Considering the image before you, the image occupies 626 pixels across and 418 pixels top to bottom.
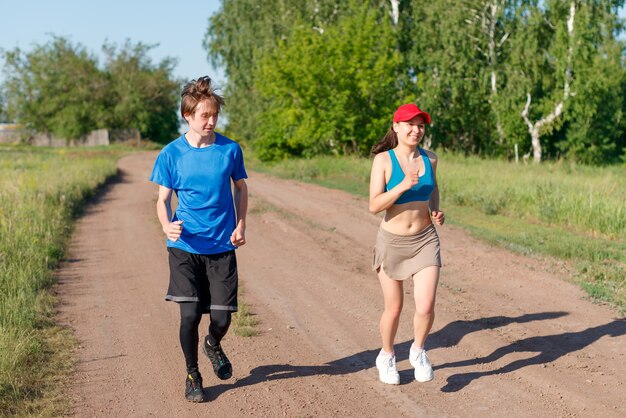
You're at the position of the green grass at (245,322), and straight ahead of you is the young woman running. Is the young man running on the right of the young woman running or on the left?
right

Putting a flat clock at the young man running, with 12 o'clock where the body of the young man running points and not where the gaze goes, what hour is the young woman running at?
The young woman running is roughly at 9 o'clock from the young man running.

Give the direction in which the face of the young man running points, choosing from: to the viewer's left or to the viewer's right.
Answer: to the viewer's right

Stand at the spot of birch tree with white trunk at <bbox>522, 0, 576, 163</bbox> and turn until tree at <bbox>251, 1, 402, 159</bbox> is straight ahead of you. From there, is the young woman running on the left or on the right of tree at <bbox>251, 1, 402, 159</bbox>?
left

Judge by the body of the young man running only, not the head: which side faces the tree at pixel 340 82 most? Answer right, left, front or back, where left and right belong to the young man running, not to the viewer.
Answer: back

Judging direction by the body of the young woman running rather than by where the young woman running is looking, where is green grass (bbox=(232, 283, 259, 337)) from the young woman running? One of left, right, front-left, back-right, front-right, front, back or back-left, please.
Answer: back

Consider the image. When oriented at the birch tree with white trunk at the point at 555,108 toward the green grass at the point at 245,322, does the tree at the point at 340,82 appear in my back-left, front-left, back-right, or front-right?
front-right

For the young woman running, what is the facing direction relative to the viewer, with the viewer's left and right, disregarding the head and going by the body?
facing the viewer and to the right of the viewer

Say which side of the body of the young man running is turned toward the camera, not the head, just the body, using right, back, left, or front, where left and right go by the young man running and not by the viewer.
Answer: front

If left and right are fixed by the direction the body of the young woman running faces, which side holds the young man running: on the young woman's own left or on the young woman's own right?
on the young woman's own right

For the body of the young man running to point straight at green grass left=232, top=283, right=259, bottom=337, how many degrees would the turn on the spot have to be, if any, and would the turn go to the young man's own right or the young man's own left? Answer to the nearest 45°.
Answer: approximately 180°

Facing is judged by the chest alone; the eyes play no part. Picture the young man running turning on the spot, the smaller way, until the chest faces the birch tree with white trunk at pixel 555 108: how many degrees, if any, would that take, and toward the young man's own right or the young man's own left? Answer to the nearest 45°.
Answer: approximately 135° to the young man's own left

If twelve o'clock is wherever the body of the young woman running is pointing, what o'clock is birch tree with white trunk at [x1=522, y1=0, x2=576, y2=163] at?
The birch tree with white trunk is roughly at 8 o'clock from the young woman running.

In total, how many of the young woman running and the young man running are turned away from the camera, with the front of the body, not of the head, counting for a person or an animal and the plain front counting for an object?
0
